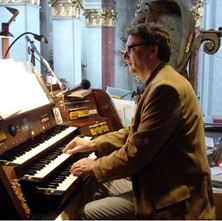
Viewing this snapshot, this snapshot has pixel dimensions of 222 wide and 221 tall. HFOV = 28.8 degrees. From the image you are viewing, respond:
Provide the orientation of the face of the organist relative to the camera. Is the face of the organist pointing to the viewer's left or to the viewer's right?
to the viewer's left

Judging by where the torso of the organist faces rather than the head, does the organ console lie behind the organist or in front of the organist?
in front

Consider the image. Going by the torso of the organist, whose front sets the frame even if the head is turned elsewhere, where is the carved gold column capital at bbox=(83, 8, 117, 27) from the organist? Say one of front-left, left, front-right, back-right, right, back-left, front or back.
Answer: right

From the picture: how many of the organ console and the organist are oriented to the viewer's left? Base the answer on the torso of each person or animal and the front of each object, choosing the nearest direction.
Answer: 1

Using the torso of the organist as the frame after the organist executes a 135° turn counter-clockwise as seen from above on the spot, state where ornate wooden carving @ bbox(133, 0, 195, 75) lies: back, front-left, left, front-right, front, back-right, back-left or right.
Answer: back-left

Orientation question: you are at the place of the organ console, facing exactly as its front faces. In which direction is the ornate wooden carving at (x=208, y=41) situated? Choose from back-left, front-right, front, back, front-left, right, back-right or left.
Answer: left

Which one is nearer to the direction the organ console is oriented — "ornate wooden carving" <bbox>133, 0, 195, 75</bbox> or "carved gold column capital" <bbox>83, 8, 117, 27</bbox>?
the ornate wooden carving

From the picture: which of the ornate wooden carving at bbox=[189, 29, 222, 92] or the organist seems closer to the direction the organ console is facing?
the organist

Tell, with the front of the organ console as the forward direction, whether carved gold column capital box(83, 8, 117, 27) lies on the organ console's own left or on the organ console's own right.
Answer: on the organ console's own left

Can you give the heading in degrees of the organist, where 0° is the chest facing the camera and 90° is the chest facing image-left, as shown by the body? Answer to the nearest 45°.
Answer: approximately 90°

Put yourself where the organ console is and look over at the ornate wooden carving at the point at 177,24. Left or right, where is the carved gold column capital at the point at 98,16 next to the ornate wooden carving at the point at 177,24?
left

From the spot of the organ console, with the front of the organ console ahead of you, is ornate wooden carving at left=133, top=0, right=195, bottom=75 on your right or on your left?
on your left
